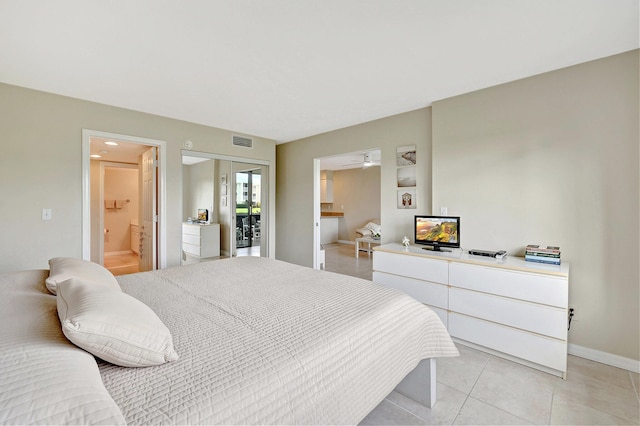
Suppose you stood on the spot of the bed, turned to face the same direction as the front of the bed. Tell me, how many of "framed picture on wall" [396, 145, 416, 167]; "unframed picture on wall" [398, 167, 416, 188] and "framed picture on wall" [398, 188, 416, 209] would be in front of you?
3

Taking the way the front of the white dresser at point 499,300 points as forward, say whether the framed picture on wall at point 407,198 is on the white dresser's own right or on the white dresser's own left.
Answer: on the white dresser's own right

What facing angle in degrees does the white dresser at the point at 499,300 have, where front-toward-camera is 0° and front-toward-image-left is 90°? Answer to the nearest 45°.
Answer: approximately 45°

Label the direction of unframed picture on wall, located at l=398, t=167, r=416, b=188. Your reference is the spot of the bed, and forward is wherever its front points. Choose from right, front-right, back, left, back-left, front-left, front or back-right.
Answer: front

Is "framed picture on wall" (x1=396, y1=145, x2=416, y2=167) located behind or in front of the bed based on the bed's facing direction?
in front

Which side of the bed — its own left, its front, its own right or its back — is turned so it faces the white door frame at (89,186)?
left

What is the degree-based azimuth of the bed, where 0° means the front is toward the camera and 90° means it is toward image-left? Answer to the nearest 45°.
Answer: approximately 225°

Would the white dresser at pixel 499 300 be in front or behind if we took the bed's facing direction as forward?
in front

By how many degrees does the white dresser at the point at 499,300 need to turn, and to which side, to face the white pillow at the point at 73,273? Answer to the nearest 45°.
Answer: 0° — it already faces it
